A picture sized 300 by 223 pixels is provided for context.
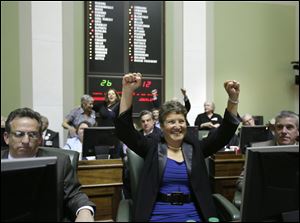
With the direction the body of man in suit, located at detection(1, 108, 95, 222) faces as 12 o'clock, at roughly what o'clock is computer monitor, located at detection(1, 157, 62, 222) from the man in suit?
The computer monitor is roughly at 12 o'clock from the man in suit.

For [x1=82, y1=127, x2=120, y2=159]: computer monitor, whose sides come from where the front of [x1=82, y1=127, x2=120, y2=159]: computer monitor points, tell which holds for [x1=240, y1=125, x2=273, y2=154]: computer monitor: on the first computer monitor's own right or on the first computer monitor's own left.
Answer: on the first computer monitor's own right

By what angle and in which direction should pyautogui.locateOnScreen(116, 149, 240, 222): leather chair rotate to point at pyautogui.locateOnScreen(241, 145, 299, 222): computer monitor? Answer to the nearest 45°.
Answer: approximately 45° to its left

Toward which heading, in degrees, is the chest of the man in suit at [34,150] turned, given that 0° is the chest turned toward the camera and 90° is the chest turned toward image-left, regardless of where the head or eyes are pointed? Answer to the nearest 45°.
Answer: approximately 0°

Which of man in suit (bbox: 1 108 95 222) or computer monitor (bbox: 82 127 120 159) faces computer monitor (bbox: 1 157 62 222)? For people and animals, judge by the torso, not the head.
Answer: the man in suit

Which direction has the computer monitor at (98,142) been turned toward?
away from the camera

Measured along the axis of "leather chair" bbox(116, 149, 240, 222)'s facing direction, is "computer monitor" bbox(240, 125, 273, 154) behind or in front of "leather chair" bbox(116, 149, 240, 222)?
behind

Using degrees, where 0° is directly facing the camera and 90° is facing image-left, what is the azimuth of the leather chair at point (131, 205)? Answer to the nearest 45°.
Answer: approximately 0°

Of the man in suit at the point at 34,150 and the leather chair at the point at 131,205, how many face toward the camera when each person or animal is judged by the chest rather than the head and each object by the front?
2

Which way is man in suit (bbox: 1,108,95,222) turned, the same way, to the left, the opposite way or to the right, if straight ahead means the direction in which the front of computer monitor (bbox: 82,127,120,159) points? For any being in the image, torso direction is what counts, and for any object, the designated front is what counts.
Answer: the opposite way
